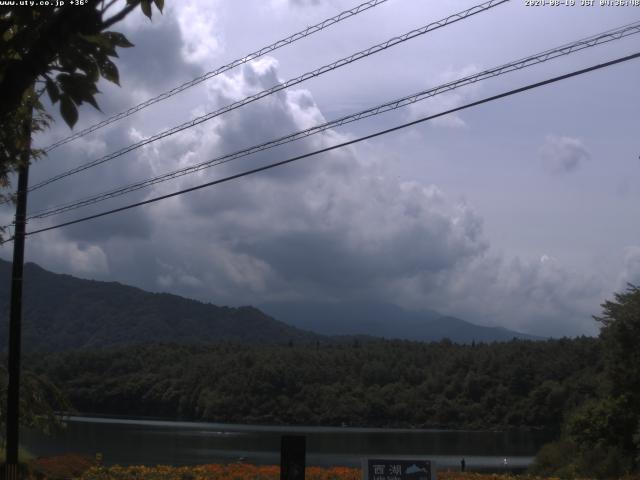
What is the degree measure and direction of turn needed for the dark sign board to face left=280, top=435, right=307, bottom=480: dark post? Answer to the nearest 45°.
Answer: approximately 90° to its right

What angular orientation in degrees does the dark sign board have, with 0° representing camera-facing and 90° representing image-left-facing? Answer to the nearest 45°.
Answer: approximately 0°
